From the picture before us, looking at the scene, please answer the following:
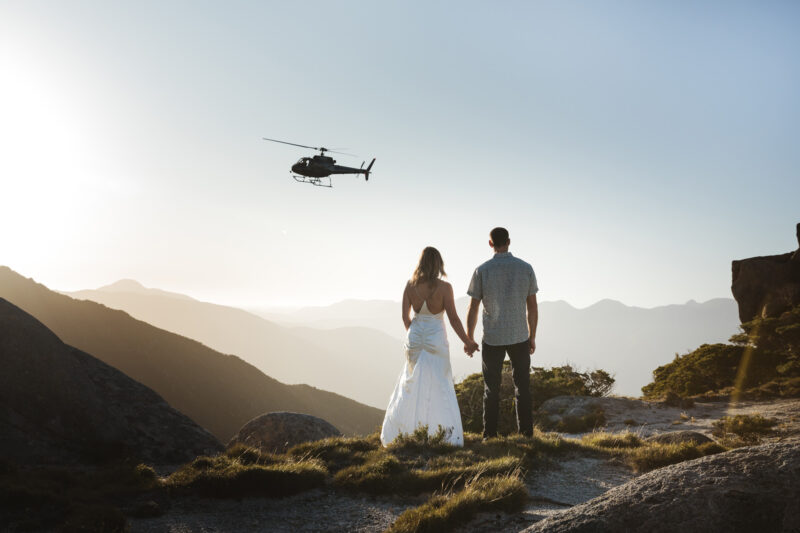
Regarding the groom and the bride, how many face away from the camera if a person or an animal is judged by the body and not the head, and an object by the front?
2

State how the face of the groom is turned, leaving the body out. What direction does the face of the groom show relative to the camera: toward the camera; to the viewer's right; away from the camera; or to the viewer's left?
away from the camera

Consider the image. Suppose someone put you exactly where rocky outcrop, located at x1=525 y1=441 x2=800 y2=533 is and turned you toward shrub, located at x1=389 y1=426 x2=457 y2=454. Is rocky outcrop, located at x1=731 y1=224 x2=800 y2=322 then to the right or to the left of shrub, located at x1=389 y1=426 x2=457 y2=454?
right

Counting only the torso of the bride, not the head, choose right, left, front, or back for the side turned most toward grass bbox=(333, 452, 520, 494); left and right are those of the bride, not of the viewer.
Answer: back

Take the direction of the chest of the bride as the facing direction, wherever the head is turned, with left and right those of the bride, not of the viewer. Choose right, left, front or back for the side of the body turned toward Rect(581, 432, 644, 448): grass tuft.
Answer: right

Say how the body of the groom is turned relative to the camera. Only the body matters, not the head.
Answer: away from the camera

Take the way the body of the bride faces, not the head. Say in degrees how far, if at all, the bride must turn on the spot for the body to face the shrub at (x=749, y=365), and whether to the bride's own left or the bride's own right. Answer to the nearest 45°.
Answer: approximately 45° to the bride's own right

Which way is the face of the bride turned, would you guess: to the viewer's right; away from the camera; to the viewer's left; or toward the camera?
away from the camera

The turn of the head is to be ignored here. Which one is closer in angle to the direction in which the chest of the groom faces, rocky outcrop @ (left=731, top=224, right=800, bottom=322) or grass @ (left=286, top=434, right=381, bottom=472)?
the rocky outcrop

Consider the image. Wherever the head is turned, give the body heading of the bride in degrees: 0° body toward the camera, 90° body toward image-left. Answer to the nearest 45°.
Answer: approximately 180°
